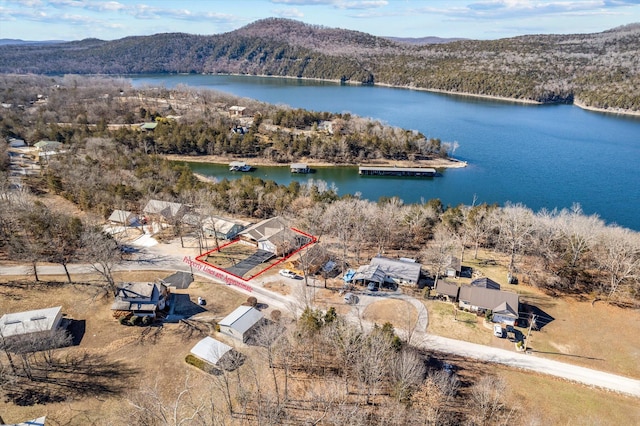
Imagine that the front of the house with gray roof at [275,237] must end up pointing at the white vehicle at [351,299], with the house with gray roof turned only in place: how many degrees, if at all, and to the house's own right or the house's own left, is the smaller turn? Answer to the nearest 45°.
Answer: approximately 90° to the house's own left

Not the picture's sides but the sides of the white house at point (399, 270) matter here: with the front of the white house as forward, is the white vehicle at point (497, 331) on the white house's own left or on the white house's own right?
on the white house's own left

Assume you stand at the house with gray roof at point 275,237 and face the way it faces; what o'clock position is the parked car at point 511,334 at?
The parked car is roughly at 9 o'clock from the house with gray roof.

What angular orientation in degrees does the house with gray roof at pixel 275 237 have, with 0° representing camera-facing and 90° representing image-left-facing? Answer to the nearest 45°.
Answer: approximately 45°

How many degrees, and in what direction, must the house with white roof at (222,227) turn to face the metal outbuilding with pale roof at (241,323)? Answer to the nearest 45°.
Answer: approximately 45° to its left

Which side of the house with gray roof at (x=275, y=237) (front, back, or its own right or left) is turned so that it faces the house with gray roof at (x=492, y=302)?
left

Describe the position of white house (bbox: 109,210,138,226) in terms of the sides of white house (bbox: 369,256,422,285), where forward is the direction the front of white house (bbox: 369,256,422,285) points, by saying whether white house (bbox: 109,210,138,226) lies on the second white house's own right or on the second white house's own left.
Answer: on the second white house's own right

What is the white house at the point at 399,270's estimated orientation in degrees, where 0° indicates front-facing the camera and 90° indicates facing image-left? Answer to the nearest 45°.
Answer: approximately 45°

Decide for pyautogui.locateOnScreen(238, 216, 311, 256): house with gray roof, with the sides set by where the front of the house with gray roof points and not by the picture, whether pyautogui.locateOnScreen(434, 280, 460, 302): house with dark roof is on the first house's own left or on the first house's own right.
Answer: on the first house's own left

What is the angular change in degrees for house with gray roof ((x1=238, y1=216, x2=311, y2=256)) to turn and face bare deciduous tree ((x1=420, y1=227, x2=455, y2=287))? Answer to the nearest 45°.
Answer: approximately 135° to its left

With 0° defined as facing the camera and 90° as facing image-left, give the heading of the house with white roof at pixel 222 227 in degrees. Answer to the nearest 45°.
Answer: approximately 45°

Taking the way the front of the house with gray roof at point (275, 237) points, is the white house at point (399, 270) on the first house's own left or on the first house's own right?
on the first house's own left
